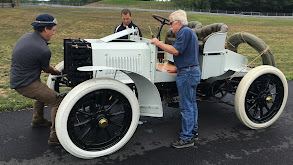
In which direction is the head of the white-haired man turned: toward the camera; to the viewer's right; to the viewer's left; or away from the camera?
to the viewer's left

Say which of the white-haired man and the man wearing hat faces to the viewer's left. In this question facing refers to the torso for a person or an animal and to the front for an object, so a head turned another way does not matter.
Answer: the white-haired man

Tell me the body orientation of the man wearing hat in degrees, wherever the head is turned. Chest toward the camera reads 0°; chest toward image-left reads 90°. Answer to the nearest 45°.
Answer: approximately 225°

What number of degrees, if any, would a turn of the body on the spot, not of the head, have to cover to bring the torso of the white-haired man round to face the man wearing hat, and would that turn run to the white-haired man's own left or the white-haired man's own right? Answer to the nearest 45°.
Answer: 0° — they already face them

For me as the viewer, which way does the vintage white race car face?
facing the viewer and to the left of the viewer

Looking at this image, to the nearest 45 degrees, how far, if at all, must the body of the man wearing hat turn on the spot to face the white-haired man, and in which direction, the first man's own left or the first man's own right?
approximately 45° to the first man's own right

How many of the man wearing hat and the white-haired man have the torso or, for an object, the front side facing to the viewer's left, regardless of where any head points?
1

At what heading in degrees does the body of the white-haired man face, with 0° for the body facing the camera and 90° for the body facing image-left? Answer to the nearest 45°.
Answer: approximately 90°
